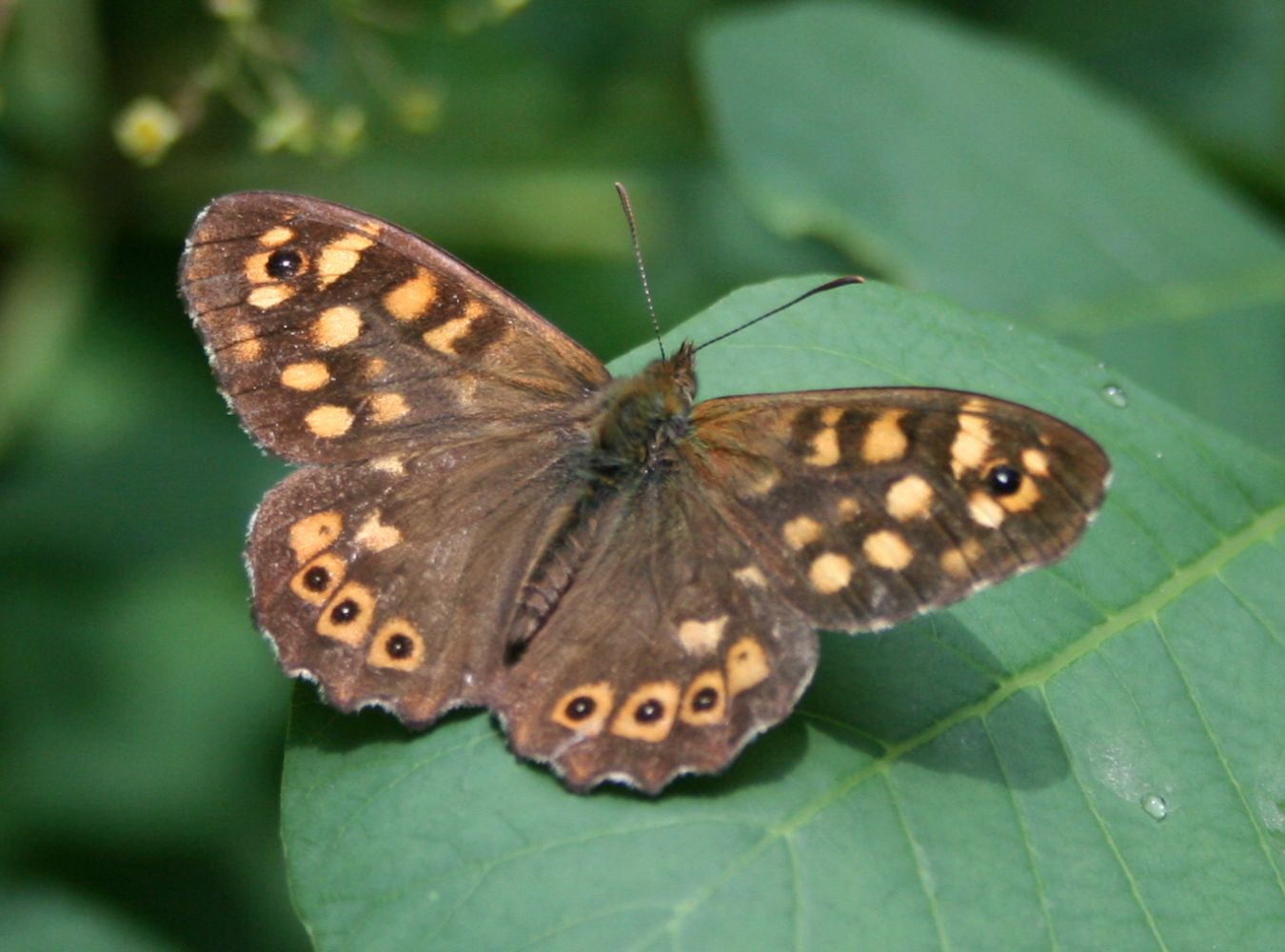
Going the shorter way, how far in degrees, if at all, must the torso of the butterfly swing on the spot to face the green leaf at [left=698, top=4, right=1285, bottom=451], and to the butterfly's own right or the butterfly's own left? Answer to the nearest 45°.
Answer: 0° — it already faces it

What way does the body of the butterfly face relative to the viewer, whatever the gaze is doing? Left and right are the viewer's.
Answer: facing away from the viewer and to the right of the viewer
